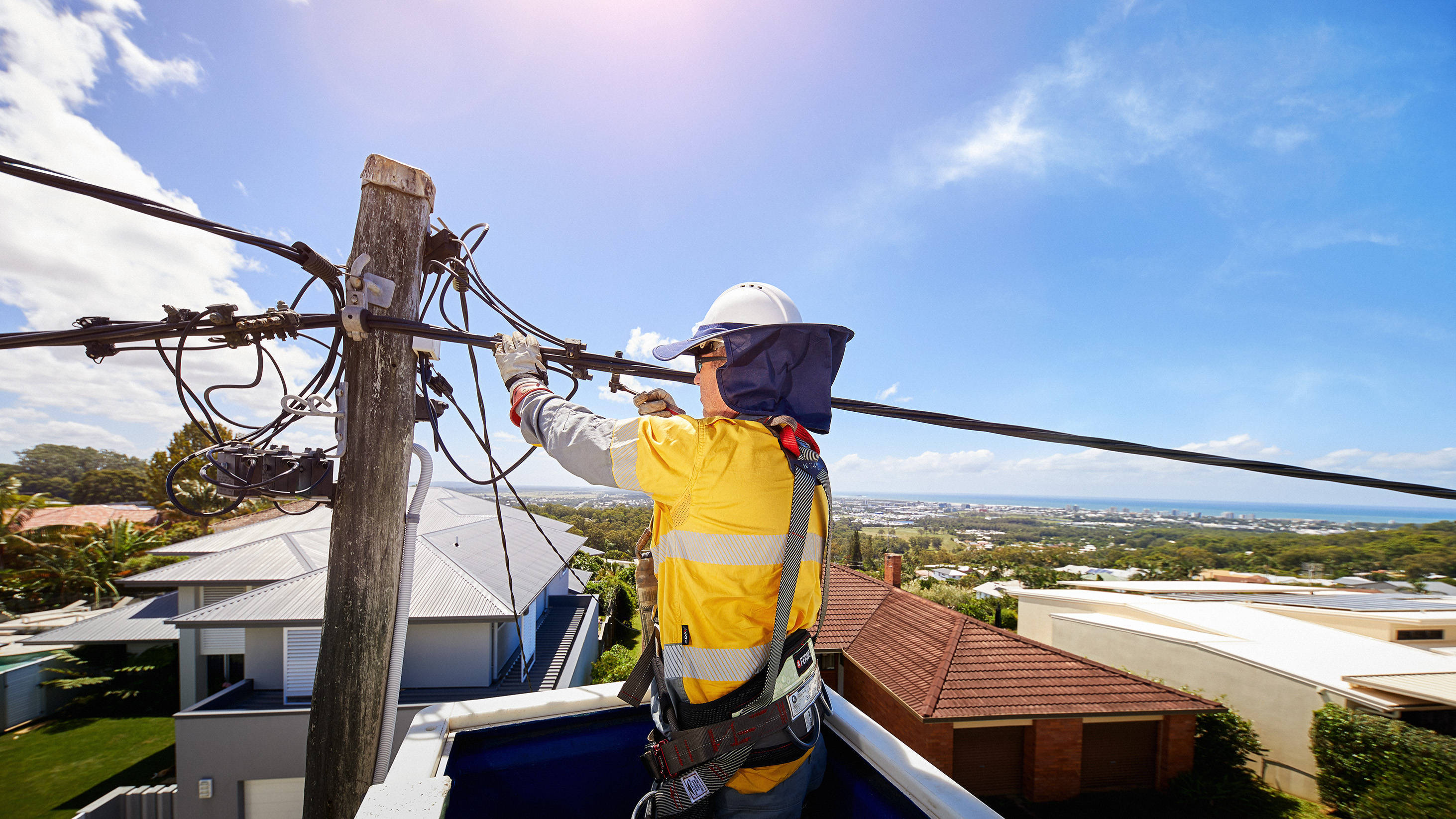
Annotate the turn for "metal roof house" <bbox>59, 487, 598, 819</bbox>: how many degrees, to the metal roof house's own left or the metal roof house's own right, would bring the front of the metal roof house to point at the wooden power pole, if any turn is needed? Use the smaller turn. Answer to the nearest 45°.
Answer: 0° — it already faces it

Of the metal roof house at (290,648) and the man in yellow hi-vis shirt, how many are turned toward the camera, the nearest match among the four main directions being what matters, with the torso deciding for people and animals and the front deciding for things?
1

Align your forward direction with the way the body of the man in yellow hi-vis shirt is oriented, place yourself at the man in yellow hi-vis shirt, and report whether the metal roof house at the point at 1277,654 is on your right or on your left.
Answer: on your right

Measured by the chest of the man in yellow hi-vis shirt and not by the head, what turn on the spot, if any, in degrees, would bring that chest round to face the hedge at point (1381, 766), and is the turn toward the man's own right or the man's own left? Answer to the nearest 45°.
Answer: approximately 90° to the man's own right

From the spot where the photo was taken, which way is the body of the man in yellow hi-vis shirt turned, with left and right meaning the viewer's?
facing away from the viewer and to the left of the viewer

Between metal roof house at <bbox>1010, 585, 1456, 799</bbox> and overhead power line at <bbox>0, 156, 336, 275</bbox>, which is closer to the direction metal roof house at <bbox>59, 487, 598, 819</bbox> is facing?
the overhead power line

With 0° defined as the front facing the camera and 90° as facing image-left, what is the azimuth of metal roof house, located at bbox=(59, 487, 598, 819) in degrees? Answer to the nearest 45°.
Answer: approximately 0°
